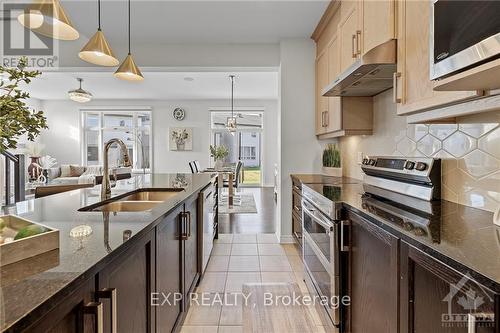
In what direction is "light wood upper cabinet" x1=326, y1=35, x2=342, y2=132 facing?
to the viewer's left

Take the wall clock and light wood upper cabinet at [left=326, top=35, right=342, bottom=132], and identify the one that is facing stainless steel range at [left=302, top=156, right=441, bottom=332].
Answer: the wall clock

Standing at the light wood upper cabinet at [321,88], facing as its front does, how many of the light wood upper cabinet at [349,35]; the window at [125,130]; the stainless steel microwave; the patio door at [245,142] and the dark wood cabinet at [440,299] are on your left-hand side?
3

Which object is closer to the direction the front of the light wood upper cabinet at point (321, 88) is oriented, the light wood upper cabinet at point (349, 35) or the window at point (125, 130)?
the window

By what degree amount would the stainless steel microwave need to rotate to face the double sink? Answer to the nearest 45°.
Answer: approximately 45° to its right

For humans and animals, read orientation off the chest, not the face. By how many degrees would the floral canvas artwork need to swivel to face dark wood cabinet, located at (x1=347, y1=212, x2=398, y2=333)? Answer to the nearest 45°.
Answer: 0° — it already faces it

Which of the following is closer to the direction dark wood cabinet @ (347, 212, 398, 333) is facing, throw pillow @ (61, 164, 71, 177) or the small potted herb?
the throw pillow

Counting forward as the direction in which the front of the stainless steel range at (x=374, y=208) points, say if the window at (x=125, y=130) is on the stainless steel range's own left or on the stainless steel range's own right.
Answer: on the stainless steel range's own right

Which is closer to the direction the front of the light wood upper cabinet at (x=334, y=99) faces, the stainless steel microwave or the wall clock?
the wall clock

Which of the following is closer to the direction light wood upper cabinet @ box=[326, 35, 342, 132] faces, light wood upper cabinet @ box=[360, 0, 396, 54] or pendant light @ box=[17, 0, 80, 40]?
the pendant light

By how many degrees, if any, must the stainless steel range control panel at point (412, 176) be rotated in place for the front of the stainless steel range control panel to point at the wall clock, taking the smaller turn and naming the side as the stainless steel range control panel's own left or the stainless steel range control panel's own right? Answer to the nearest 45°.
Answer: approximately 90° to the stainless steel range control panel's own right

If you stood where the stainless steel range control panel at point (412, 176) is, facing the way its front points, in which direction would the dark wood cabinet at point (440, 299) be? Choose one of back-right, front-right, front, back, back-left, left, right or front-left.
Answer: front-left

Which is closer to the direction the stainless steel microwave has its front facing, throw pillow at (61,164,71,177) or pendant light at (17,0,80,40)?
the pendant light

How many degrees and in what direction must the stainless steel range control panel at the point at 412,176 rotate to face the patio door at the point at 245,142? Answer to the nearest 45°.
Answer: approximately 90° to its right

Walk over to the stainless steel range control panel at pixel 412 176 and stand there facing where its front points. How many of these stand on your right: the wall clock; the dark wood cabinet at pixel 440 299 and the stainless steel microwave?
1
